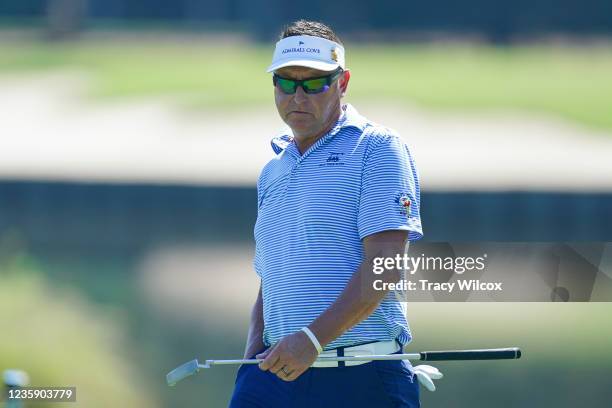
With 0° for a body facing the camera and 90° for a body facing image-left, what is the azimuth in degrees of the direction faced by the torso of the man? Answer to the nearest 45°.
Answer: approximately 45°

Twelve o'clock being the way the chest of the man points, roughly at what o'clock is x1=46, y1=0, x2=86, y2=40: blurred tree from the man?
The blurred tree is roughly at 4 o'clock from the man.
